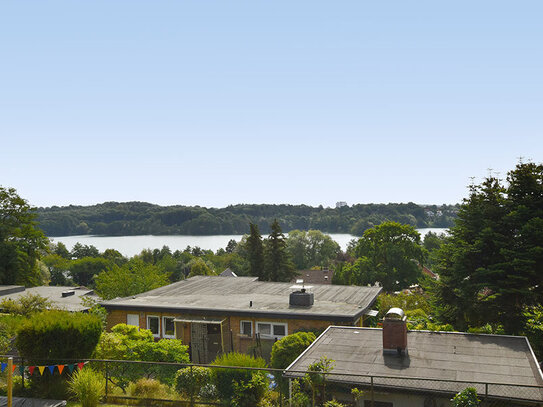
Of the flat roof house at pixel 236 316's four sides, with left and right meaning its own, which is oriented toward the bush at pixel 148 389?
front

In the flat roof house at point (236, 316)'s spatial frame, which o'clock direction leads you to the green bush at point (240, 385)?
The green bush is roughly at 12 o'clock from the flat roof house.

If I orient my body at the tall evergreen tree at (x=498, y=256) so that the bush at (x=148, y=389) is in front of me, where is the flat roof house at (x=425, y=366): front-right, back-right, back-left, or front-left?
front-left

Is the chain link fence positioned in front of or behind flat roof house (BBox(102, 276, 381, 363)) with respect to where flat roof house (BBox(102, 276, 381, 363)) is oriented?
in front

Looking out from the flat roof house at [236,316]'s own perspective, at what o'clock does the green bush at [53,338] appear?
The green bush is roughly at 1 o'clock from the flat roof house.

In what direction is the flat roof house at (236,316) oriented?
toward the camera

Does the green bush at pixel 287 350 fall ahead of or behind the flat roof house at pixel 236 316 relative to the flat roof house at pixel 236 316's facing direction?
ahead

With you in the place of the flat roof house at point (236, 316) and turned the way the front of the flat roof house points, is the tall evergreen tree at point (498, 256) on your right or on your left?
on your left

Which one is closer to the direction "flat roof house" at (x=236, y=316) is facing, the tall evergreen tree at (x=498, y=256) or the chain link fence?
the chain link fence
